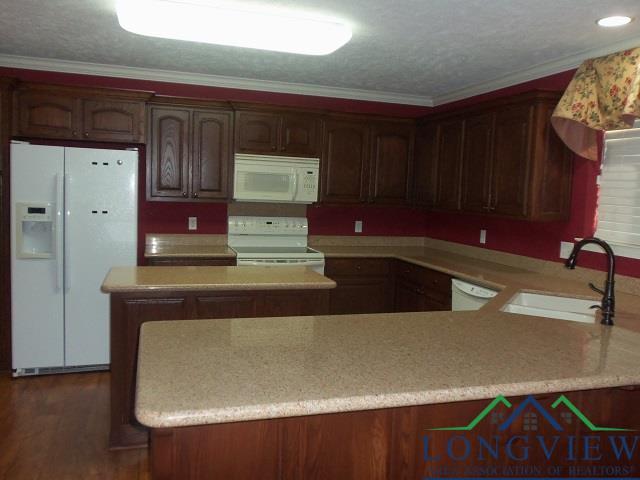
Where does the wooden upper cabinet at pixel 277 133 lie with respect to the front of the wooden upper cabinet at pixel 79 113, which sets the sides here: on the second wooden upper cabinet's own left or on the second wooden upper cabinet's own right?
on the second wooden upper cabinet's own left

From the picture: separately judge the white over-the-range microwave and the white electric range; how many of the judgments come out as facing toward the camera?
2

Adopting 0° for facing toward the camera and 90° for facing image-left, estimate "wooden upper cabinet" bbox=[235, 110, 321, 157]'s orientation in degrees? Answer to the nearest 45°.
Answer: approximately 0°

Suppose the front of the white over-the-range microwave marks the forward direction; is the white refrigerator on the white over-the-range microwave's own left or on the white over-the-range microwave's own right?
on the white over-the-range microwave's own right

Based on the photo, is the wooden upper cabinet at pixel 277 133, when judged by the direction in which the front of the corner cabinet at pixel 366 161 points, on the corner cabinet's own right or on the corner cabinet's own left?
on the corner cabinet's own right

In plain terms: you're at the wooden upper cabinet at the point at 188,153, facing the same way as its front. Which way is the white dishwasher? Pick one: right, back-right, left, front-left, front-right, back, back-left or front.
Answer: front-left

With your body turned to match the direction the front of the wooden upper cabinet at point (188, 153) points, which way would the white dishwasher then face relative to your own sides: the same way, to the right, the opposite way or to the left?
to the right

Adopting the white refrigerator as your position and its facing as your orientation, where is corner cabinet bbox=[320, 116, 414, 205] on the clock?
The corner cabinet is roughly at 9 o'clock from the white refrigerator.

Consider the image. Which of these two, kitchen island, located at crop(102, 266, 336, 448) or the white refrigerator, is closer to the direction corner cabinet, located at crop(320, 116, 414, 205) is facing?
the kitchen island

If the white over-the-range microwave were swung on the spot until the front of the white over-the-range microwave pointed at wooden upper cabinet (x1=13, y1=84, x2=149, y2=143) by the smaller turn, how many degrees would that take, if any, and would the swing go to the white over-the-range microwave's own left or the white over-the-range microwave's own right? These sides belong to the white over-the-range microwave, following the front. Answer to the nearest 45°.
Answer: approximately 90° to the white over-the-range microwave's own right

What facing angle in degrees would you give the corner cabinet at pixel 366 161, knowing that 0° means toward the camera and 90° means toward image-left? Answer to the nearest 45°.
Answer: approximately 0°

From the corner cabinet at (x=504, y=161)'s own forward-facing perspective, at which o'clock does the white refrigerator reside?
The white refrigerator is roughly at 1 o'clock from the corner cabinet.
